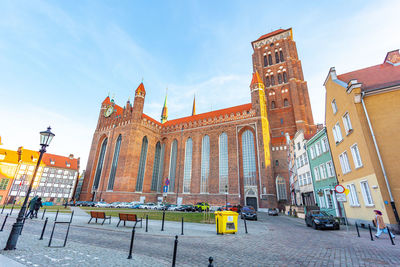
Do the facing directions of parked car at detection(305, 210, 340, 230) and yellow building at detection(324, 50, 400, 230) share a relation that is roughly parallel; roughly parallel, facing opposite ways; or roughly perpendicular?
roughly perpendicular

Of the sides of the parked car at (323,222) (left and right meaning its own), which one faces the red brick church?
back

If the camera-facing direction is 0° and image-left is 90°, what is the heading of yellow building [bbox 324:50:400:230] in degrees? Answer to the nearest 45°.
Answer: approximately 45°

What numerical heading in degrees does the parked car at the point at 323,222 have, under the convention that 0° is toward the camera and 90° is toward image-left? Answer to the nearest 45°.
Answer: approximately 315°

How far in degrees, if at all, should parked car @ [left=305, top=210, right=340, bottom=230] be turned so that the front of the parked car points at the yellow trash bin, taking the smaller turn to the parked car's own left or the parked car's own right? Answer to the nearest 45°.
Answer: approximately 90° to the parked car's own right

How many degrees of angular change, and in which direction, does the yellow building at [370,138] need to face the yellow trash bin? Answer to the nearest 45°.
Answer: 0° — it already faces it
